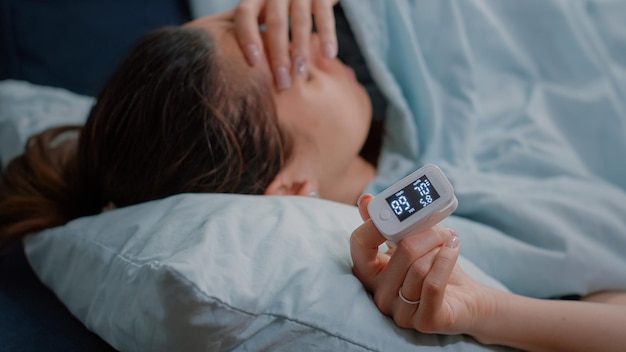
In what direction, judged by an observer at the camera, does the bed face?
facing to the right of the viewer
